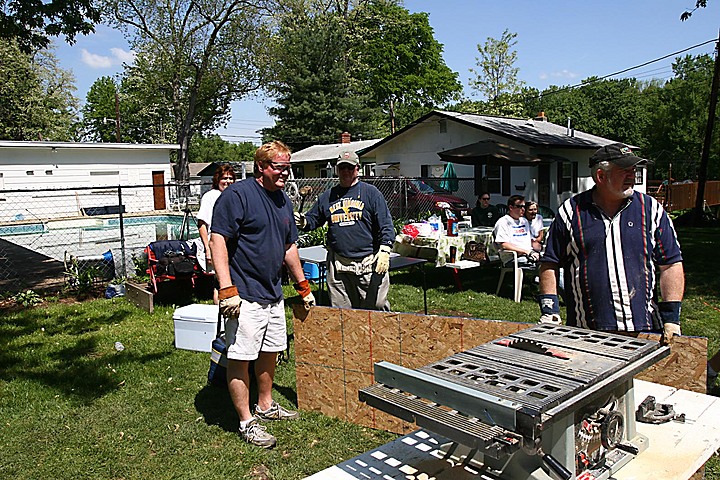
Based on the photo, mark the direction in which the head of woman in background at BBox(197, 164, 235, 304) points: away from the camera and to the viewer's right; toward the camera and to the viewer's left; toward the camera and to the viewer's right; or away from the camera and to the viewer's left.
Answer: toward the camera and to the viewer's right

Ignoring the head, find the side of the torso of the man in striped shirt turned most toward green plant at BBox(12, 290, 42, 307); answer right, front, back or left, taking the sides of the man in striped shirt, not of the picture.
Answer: right

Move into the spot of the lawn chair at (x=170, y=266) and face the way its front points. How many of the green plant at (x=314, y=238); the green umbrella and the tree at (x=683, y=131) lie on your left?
3

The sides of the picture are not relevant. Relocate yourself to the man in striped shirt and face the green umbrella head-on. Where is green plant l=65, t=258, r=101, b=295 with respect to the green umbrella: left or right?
left

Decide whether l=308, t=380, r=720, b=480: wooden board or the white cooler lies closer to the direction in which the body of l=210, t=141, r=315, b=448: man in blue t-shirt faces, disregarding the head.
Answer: the wooden board

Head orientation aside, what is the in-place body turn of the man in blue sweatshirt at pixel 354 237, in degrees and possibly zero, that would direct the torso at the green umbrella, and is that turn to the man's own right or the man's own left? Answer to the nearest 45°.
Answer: approximately 180°

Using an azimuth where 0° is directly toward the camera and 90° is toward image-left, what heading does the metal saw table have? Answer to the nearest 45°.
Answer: approximately 315°

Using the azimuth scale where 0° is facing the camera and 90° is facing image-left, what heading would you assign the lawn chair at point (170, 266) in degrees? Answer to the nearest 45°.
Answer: approximately 315°

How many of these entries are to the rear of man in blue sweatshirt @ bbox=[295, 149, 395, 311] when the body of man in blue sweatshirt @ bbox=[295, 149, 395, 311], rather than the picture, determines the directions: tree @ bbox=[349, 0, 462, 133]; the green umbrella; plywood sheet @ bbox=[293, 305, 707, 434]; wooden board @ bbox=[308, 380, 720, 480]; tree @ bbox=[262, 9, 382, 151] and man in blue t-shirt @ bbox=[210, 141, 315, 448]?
3

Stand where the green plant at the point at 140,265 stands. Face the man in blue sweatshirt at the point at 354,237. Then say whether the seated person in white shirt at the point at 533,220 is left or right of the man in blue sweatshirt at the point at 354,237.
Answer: left
